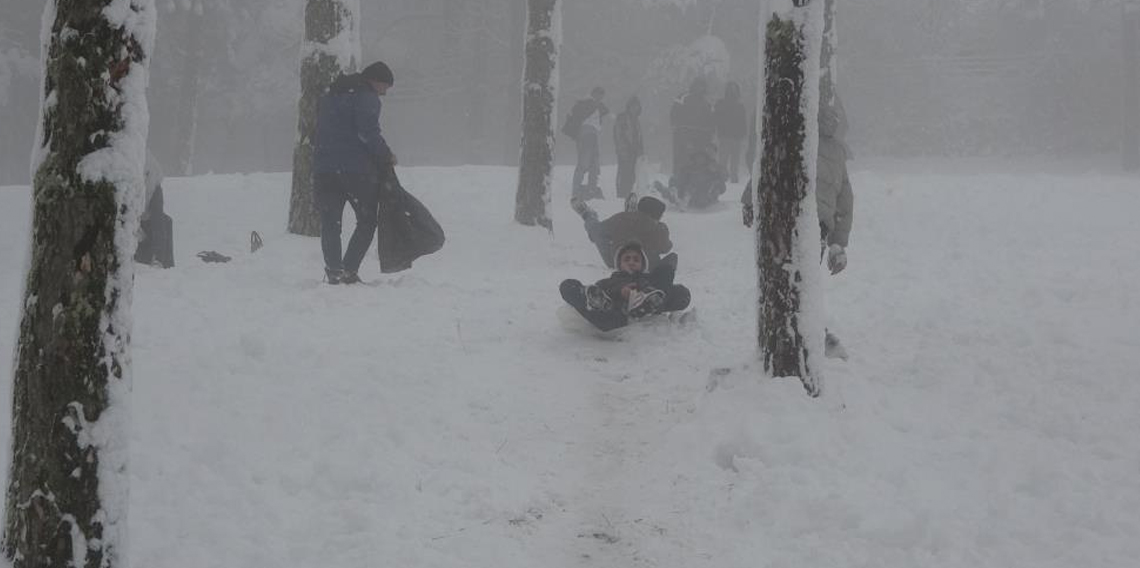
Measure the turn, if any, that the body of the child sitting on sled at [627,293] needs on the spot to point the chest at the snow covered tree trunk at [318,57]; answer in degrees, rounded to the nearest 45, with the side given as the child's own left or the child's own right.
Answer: approximately 135° to the child's own right

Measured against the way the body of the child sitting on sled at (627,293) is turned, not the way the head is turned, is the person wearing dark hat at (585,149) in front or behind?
behind

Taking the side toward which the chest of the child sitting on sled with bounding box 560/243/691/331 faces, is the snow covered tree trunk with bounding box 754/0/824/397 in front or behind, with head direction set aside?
in front

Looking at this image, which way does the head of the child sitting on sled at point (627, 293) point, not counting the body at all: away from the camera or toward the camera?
toward the camera

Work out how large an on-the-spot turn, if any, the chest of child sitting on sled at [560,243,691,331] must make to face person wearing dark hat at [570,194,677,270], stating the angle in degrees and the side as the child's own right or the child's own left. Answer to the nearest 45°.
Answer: approximately 180°

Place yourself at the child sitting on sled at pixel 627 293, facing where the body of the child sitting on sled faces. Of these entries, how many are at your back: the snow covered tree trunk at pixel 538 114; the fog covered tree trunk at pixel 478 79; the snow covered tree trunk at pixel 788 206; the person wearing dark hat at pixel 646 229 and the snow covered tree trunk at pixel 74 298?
3

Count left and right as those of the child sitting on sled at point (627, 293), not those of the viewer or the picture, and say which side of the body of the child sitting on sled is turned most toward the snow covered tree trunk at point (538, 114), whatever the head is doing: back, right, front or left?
back

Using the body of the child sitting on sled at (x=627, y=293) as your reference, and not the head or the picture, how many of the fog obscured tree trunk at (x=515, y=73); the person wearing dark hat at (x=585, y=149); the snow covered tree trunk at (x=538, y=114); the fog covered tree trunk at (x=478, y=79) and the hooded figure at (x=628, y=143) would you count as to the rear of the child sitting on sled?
5

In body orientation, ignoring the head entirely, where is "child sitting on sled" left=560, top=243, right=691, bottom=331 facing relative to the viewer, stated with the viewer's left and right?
facing the viewer

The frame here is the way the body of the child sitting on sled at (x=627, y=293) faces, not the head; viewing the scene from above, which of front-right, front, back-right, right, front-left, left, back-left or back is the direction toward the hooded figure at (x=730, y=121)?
back
